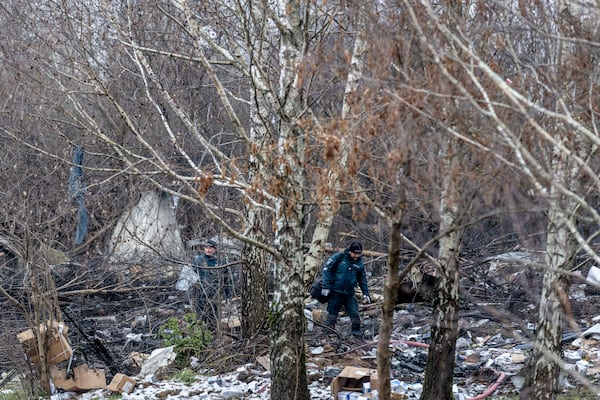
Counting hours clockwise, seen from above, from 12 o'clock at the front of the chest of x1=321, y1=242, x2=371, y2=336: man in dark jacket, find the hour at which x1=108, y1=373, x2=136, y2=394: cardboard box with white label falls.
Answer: The cardboard box with white label is roughly at 3 o'clock from the man in dark jacket.

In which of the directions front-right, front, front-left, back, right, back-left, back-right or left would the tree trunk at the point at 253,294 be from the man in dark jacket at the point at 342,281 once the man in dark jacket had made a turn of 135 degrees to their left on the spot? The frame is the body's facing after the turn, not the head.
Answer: back-left

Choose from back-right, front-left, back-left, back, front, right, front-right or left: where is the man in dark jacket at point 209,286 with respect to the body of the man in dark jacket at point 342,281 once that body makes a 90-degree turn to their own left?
back-left

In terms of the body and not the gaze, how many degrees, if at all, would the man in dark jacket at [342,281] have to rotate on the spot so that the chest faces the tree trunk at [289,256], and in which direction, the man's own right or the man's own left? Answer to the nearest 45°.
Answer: approximately 45° to the man's own right

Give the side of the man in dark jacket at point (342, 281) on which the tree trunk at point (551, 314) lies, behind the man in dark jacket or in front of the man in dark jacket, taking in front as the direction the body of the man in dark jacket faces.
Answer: in front

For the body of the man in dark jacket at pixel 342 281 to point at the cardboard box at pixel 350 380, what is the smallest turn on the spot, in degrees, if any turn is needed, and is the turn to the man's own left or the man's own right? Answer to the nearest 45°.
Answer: approximately 45° to the man's own right

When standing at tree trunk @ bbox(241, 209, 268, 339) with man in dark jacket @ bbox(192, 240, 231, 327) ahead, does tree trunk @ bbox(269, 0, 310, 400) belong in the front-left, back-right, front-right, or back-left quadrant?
back-left

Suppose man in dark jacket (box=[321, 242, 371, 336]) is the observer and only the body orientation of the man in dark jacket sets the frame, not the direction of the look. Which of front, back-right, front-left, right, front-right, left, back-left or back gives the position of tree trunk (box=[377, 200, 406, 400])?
front-right

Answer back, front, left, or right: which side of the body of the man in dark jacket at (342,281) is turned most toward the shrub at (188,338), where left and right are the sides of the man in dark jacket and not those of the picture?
right

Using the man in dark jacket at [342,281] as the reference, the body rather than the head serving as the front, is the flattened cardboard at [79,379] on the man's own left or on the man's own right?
on the man's own right

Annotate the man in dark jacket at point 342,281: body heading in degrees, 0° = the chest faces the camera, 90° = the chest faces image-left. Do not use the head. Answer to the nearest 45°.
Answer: approximately 315°
